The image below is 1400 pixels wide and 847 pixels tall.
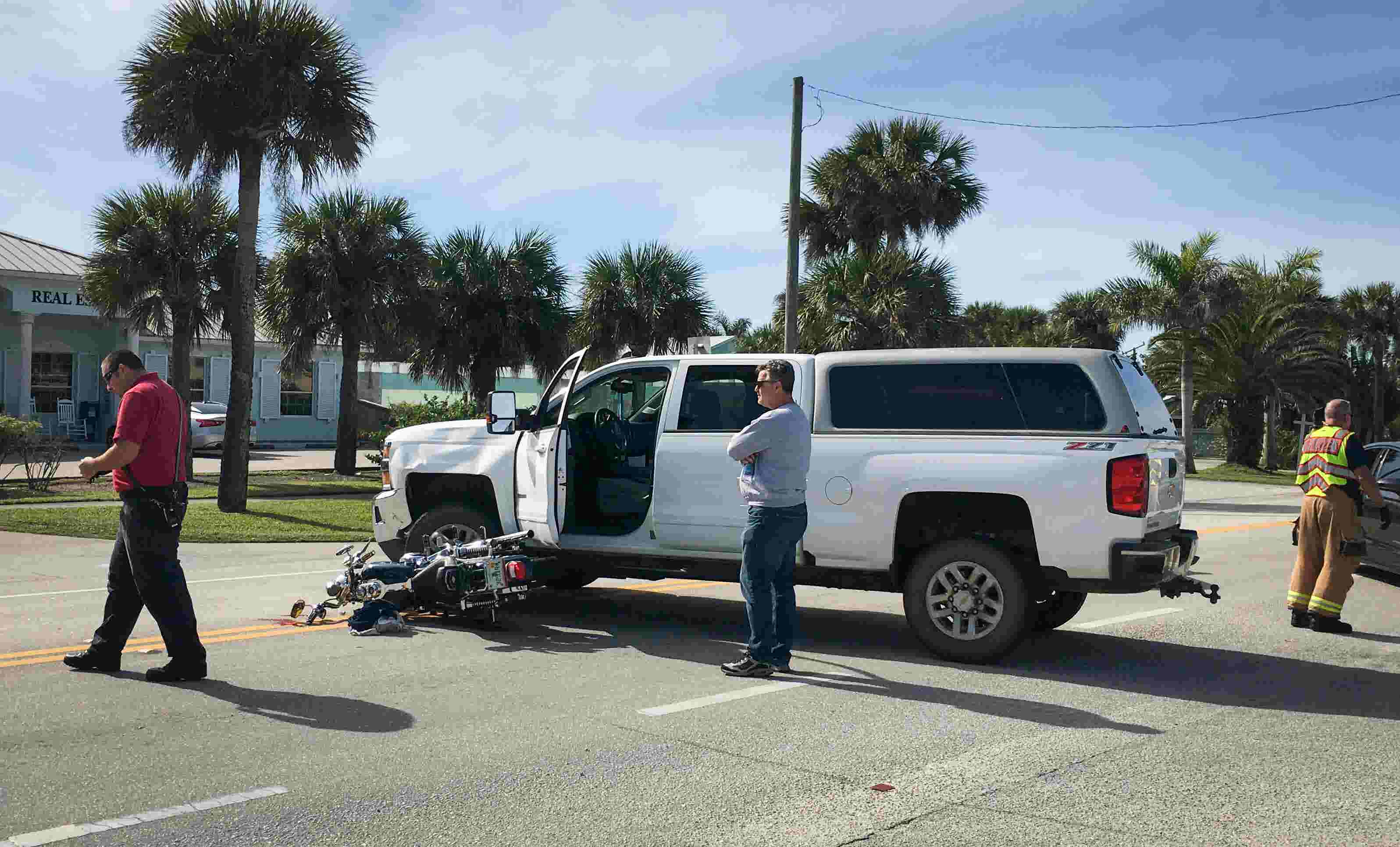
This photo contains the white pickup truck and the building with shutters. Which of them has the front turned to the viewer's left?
the white pickup truck

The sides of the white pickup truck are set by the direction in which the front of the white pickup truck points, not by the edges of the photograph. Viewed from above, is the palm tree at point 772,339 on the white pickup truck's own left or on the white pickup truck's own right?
on the white pickup truck's own right

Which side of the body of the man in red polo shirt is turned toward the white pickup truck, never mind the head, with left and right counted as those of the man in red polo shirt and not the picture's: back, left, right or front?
back

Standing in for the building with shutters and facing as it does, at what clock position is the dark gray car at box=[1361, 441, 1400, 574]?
The dark gray car is roughly at 11 o'clock from the building with shutters.

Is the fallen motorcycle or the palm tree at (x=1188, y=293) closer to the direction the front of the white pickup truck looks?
the fallen motorcycle

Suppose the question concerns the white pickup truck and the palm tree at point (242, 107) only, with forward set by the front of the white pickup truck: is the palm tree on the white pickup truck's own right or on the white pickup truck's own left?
on the white pickup truck's own right

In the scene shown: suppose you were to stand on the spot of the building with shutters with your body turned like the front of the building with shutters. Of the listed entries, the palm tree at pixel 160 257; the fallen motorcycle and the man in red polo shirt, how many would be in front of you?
3

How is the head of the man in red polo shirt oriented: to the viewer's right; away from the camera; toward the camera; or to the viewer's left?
to the viewer's left

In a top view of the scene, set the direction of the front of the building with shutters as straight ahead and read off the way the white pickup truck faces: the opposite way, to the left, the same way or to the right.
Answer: to the right

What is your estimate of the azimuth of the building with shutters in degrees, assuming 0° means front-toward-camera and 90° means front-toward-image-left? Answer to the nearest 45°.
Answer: approximately 0°

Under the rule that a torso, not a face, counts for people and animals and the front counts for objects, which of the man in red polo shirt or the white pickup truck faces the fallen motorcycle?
the white pickup truck

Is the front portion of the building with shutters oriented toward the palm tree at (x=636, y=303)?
no

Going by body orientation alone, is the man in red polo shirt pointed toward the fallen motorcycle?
no

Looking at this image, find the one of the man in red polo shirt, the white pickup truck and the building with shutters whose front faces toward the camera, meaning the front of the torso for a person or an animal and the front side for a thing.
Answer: the building with shutters

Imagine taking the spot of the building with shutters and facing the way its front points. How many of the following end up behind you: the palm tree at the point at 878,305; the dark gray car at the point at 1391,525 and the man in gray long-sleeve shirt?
0
